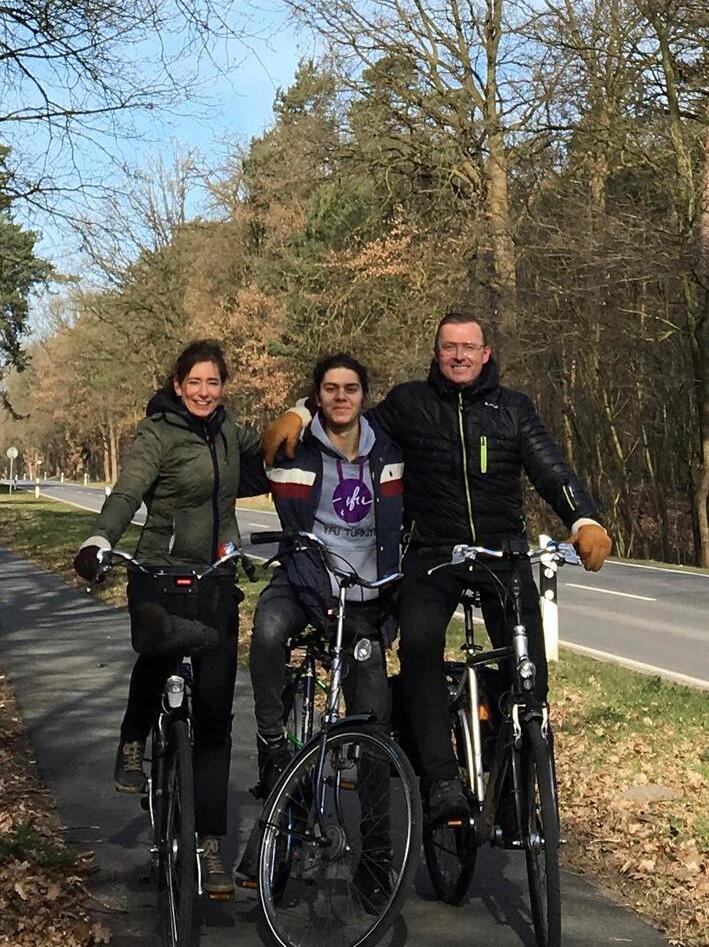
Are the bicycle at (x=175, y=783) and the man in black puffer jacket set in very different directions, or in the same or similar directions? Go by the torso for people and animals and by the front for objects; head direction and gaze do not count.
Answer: same or similar directions

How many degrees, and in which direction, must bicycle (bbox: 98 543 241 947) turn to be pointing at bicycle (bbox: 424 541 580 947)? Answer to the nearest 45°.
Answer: approximately 90° to its left

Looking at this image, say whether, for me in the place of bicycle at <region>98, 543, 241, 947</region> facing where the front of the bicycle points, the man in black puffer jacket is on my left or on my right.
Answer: on my left

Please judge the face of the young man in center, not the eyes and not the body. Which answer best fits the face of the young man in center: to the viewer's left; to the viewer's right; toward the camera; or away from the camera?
toward the camera

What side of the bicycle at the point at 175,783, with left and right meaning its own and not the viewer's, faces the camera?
front

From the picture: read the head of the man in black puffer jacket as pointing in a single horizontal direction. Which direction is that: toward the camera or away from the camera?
toward the camera

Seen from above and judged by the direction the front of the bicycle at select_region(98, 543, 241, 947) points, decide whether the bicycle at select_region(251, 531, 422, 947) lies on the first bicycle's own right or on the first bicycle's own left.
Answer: on the first bicycle's own left

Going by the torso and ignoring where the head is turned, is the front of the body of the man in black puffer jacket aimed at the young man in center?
no

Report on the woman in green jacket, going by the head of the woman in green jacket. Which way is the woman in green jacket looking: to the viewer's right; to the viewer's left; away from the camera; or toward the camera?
toward the camera

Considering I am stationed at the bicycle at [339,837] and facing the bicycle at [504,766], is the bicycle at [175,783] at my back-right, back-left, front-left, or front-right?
back-left

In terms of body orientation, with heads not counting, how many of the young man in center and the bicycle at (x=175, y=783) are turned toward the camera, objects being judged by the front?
2

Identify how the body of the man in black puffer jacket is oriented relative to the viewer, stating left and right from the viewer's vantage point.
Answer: facing the viewer

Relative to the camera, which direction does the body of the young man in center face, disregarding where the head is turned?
toward the camera

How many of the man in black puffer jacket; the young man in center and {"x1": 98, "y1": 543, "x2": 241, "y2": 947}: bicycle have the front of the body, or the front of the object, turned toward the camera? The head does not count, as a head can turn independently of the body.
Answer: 3
